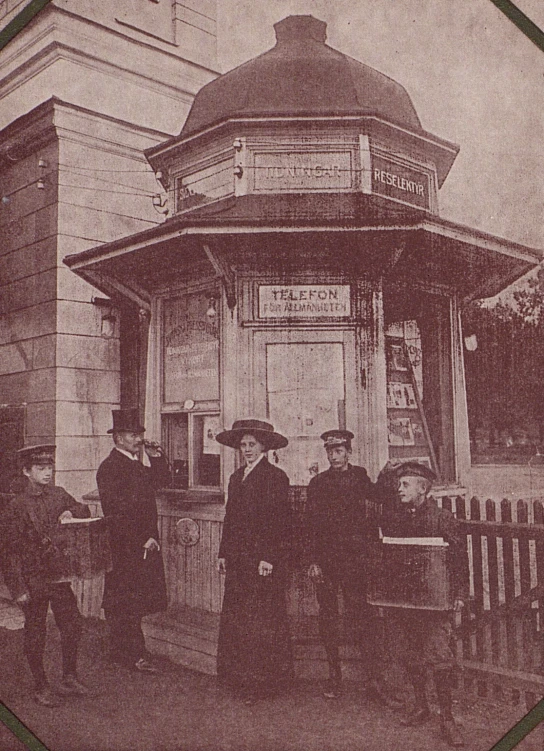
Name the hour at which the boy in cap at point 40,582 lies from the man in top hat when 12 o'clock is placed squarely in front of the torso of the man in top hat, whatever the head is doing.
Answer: The boy in cap is roughly at 4 o'clock from the man in top hat.

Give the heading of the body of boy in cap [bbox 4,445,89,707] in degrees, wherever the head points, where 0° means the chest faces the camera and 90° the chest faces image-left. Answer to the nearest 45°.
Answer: approximately 315°

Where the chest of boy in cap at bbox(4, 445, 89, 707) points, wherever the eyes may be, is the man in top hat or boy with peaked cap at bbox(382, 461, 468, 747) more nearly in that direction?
the boy with peaked cap

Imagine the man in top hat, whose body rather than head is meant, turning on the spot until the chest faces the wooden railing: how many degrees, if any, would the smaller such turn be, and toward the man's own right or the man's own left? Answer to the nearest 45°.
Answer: approximately 45° to the man's own left

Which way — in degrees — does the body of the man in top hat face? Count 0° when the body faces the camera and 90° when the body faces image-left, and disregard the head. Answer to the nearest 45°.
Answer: approximately 315°
